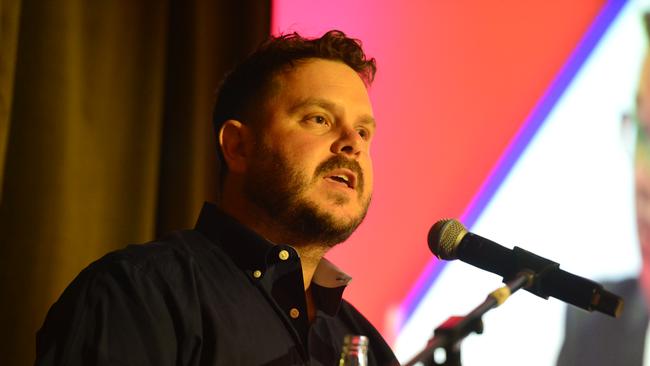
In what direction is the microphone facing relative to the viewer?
to the viewer's left

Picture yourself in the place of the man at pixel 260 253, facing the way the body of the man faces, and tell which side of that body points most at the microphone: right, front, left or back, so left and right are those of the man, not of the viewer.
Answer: front

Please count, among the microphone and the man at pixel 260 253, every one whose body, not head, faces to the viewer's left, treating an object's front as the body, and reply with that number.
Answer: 1

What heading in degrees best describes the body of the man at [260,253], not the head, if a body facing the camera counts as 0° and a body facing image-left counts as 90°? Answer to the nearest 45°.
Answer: approximately 315°

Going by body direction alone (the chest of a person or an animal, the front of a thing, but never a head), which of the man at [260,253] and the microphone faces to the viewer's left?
the microphone

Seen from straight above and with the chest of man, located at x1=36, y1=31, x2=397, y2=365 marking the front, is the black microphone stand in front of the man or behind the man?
in front

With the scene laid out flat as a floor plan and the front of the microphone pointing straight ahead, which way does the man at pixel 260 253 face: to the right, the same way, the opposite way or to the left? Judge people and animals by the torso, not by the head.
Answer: the opposite way

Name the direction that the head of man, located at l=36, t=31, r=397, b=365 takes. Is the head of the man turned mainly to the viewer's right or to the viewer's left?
to the viewer's right
